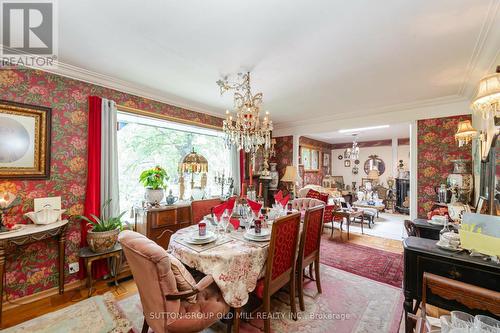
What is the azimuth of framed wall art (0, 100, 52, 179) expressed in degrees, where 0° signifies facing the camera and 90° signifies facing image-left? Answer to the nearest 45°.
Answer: approximately 315°

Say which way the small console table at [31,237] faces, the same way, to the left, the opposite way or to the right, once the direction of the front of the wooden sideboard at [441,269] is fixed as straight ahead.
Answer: the opposite way

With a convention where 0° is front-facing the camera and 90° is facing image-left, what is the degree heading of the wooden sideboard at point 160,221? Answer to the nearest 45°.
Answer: approximately 315°

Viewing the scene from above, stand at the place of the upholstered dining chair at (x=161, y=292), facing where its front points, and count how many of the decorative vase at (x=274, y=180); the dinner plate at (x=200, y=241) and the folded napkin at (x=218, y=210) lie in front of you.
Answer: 3

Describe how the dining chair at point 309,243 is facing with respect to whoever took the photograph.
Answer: facing away from the viewer and to the left of the viewer

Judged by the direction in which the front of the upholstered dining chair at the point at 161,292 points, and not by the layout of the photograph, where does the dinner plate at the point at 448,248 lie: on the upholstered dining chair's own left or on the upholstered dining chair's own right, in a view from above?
on the upholstered dining chair's own right

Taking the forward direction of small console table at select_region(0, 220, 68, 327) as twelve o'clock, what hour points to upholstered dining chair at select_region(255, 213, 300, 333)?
The upholstered dining chair is roughly at 12 o'clock from the small console table.

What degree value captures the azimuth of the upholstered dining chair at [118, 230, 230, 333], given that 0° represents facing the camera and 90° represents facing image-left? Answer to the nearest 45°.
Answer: approximately 225°
